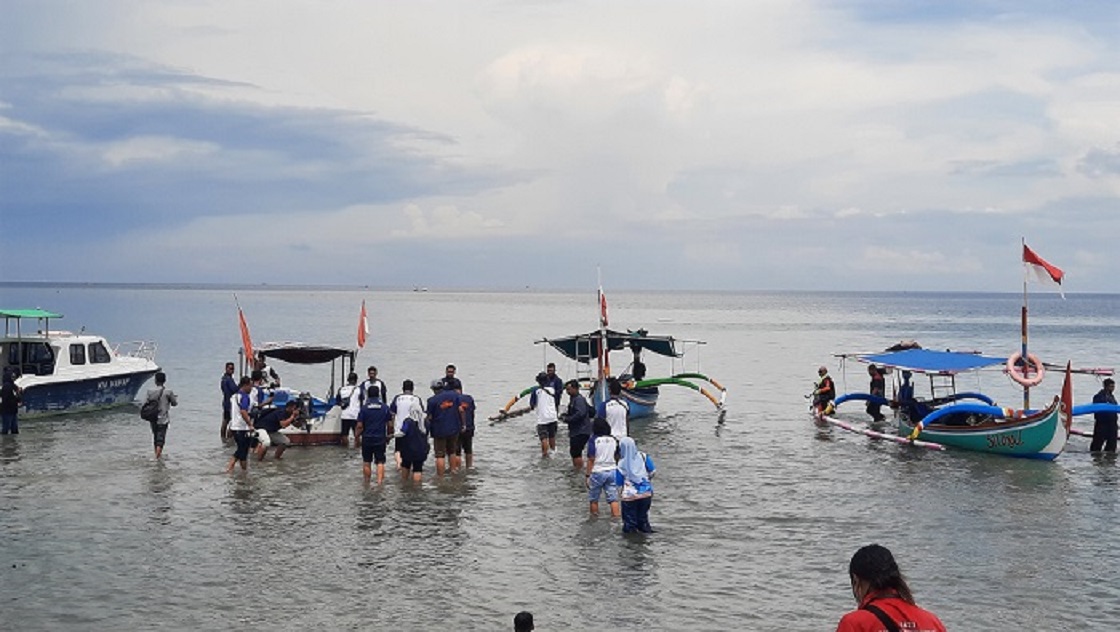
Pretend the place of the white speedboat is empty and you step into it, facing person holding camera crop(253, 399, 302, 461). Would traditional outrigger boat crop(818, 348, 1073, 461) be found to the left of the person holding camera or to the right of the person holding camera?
left

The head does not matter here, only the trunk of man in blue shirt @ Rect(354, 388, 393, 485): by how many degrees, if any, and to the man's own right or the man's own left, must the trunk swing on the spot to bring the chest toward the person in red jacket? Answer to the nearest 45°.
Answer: approximately 180°

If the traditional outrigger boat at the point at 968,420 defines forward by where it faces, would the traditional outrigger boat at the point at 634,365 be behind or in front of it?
behind

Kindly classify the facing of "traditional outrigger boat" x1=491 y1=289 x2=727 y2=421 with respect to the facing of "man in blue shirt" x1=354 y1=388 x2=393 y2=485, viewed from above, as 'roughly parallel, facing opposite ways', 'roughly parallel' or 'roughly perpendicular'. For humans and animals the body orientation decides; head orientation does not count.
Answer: roughly parallel, facing opposite ways

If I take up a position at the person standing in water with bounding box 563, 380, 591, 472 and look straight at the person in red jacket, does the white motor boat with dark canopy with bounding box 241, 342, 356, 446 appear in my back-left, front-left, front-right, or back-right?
back-right

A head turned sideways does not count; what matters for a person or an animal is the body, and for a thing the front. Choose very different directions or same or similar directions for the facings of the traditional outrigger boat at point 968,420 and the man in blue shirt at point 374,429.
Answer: very different directions

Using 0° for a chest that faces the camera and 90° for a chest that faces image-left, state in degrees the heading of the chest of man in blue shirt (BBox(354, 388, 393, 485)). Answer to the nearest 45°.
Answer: approximately 180°

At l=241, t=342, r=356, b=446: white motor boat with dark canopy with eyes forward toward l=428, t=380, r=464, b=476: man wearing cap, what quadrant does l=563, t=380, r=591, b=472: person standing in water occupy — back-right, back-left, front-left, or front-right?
front-left

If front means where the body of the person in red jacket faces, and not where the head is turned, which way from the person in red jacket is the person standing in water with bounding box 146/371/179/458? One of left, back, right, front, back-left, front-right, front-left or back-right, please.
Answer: front

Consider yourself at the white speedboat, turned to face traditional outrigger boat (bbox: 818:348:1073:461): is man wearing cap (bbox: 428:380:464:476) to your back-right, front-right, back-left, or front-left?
front-right

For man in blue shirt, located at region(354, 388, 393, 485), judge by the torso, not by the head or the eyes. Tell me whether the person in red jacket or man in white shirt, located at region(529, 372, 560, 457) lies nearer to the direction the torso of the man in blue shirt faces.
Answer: the man in white shirt

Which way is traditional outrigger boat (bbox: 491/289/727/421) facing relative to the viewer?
toward the camera

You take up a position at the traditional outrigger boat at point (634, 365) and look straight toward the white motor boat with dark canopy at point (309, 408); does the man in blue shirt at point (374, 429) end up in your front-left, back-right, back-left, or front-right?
front-left
